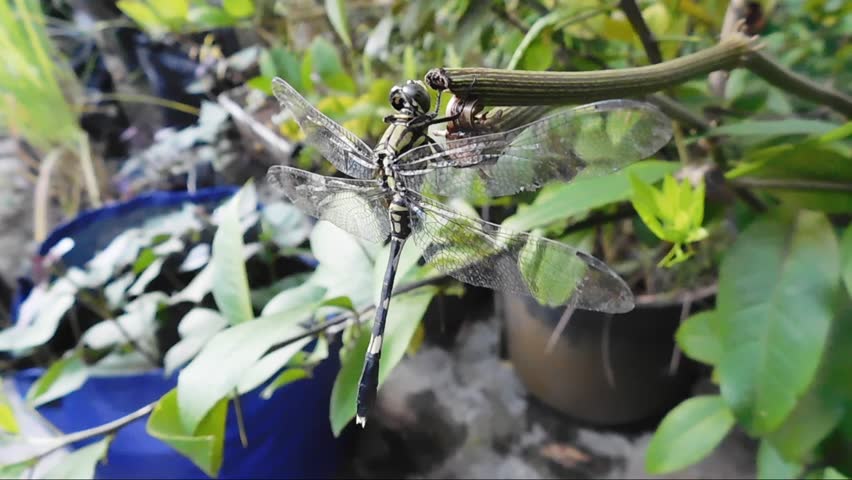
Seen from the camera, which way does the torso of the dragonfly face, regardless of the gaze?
away from the camera
